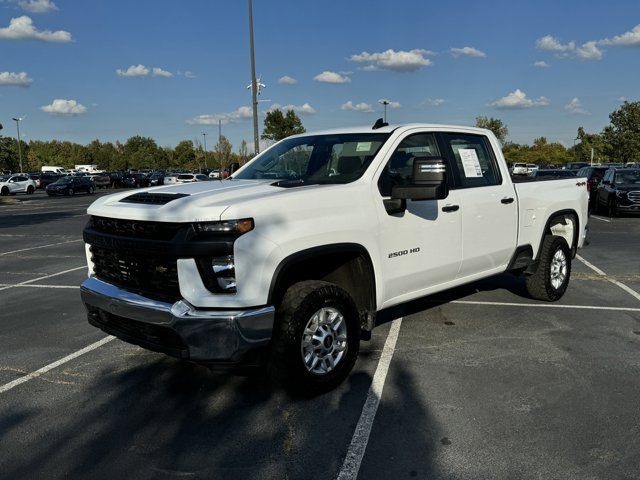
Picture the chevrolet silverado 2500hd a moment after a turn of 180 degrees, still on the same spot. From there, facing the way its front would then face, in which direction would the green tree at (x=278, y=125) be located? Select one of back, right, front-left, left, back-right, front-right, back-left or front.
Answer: front-left

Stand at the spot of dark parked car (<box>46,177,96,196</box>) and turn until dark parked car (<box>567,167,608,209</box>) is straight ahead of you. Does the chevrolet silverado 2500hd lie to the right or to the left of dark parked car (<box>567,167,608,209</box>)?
right

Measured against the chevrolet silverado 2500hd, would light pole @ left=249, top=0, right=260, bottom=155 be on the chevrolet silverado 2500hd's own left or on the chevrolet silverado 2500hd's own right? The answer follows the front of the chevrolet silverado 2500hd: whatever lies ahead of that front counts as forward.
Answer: on the chevrolet silverado 2500hd's own right

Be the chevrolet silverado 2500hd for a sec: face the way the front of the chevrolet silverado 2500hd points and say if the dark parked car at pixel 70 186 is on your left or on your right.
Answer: on your right

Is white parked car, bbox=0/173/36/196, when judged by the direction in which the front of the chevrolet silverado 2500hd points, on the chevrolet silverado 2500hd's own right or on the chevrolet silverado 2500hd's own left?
on the chevrolet silverado 2500hd's own right

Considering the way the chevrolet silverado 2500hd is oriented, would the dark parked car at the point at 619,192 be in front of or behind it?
behind

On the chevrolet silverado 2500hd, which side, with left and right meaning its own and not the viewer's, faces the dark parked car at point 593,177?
back

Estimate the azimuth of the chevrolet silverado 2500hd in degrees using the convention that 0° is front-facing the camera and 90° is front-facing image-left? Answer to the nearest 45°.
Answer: approximately 45°
